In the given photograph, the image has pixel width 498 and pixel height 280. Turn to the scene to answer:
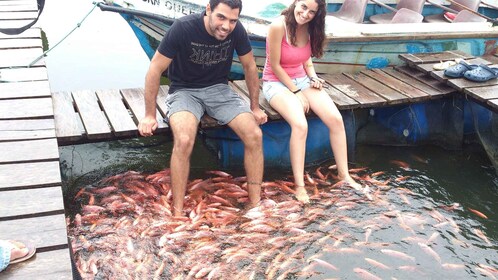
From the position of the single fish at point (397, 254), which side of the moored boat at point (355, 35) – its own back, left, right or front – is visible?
left

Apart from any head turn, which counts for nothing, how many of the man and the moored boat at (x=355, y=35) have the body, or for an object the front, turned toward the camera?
1

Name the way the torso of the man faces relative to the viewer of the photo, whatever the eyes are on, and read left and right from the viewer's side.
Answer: facing the viewer

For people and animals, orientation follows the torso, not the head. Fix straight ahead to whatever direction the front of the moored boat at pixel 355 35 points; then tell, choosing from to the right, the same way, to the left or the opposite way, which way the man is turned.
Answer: to the left

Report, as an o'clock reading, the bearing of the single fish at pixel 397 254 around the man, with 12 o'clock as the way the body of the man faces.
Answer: The single fish is roughly at 10 o'clock from the man.

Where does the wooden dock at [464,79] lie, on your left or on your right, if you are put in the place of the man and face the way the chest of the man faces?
on your left

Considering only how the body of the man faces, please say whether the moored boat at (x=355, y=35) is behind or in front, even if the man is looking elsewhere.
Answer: behind

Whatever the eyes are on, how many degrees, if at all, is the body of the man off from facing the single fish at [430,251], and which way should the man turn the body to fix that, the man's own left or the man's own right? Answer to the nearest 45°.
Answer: approximately 45° to the man's own left

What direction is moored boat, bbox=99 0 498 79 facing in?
to the viewer's left

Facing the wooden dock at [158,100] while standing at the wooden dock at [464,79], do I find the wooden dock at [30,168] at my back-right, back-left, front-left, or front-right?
front-left

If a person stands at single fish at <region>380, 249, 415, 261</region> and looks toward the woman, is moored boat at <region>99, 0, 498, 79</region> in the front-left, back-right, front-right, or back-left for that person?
front-right

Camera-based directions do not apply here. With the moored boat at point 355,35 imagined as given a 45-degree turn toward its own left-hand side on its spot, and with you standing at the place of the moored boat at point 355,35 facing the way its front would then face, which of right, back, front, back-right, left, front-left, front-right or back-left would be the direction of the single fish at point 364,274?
front-left

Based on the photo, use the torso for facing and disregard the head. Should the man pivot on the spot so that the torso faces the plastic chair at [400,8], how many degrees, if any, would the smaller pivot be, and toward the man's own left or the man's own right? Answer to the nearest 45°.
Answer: approximately 135° to the man's own left
